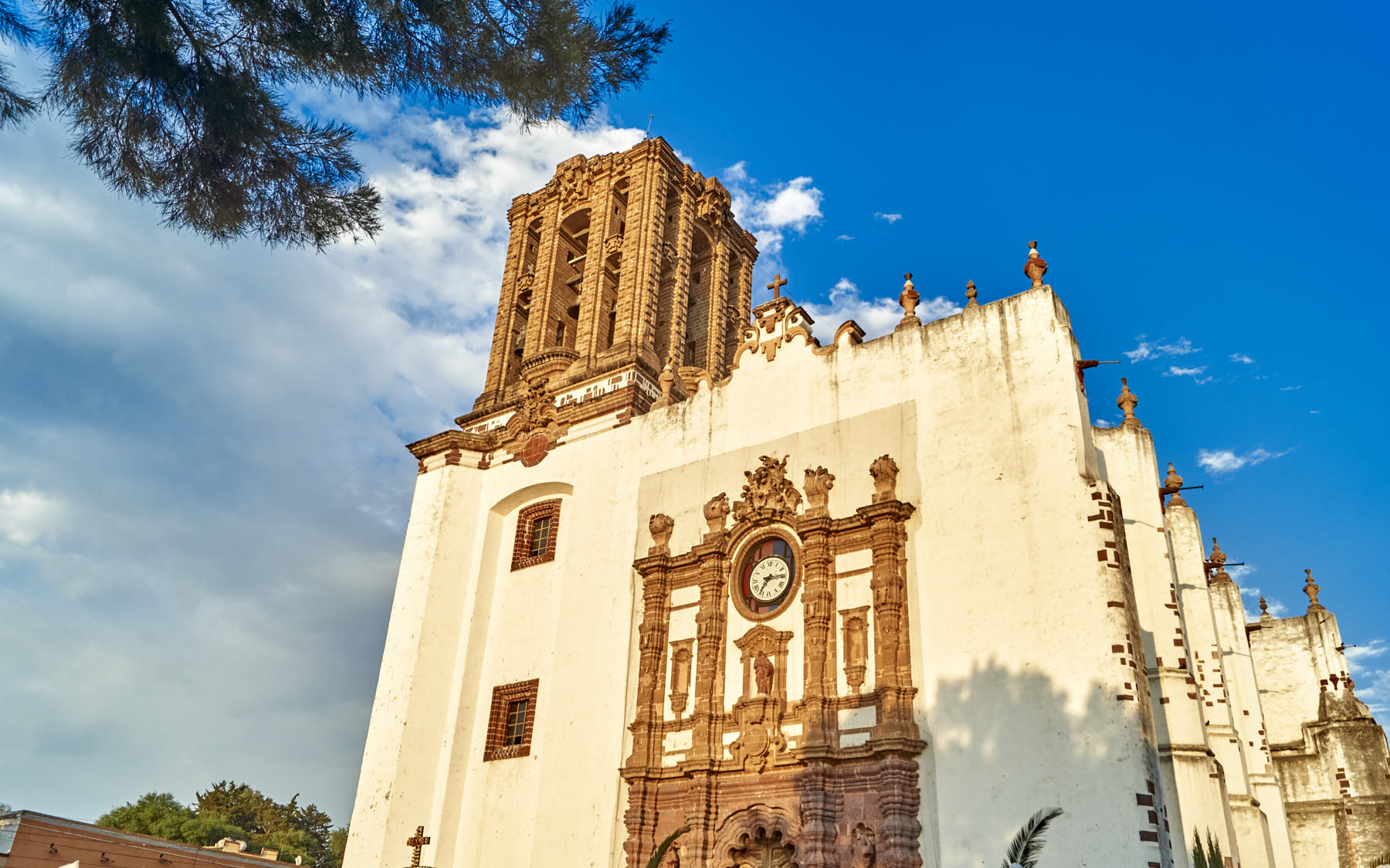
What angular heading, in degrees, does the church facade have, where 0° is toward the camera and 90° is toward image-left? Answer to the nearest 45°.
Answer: approximately 45°
